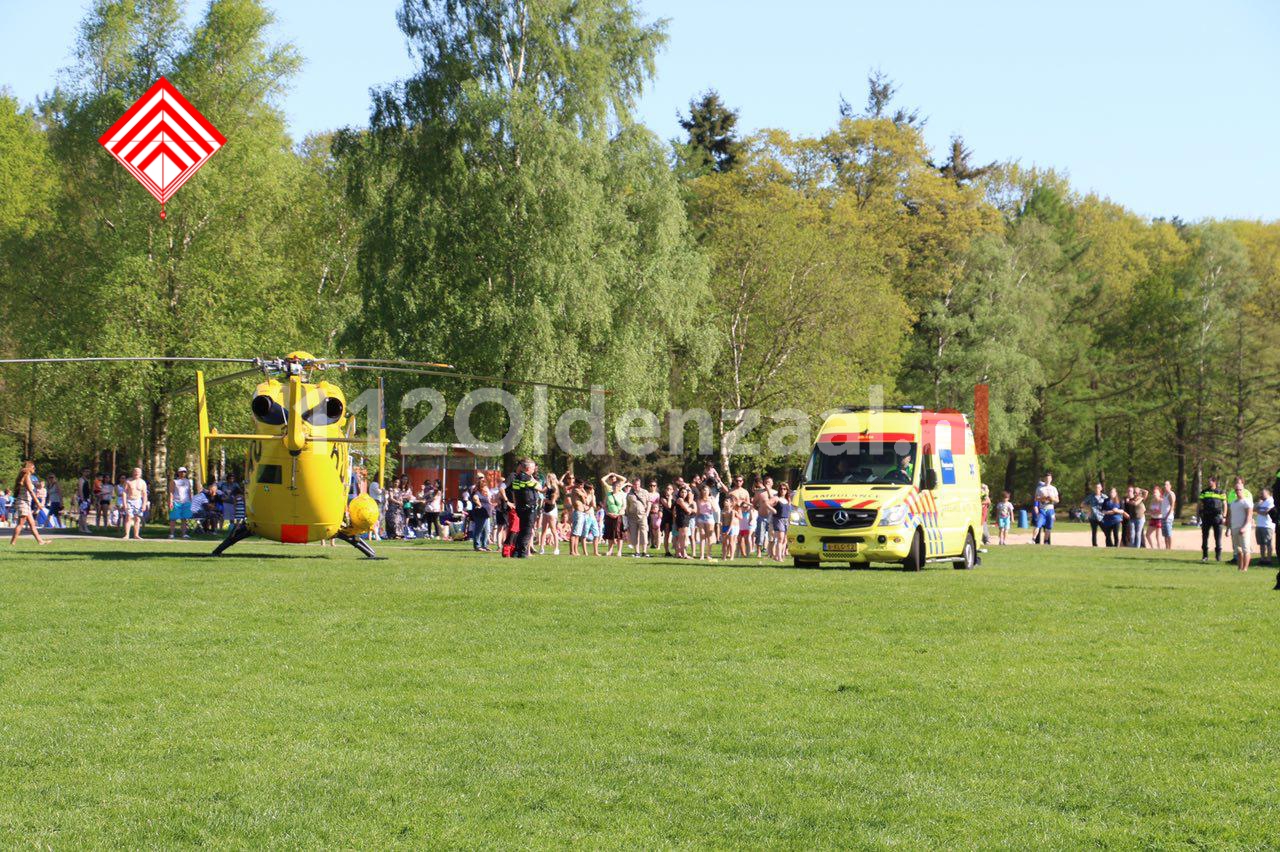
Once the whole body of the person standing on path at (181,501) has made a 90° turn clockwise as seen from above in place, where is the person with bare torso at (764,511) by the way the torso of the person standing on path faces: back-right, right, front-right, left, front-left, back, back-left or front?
back-left

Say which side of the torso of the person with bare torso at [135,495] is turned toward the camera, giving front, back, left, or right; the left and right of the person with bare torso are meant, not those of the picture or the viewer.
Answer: front

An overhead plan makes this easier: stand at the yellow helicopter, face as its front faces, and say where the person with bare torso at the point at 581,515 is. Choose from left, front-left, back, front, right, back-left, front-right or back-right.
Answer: front-right

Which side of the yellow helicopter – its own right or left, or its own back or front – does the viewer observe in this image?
back

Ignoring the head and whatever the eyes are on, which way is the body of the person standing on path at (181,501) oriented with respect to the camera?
toward the camera

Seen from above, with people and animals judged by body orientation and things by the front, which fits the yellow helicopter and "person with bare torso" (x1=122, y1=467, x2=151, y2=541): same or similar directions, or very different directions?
very different directions

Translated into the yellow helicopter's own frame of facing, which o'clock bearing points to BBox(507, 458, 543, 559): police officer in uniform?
The police officer in uniform is roughly at 2 o'clock from the yellow helicopter.

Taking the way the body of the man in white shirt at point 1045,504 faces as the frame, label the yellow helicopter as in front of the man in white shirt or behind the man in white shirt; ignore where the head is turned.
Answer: in front

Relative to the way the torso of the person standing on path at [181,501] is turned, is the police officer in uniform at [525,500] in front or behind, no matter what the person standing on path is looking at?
in front

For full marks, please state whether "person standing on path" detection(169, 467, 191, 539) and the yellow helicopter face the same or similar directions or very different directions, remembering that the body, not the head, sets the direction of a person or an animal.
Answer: very different directions

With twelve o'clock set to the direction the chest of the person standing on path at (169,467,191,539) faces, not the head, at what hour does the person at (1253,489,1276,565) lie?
the person at (1253,489,1276,565) is roughly at 10 o'clock from the person standing on path at (169,467,191,539).
